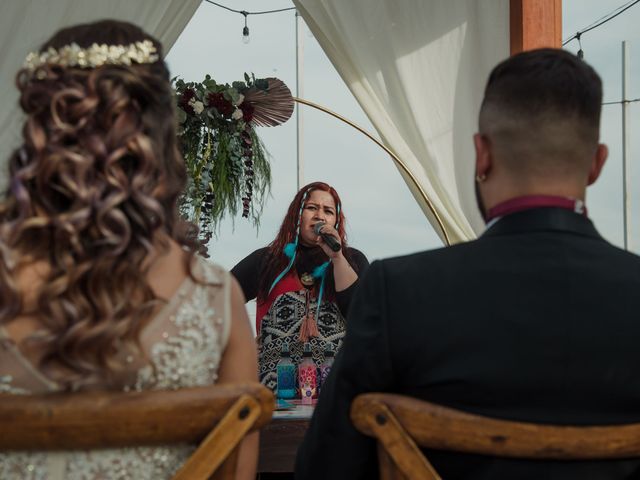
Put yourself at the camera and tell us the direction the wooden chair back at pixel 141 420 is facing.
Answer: facing away from the viewer

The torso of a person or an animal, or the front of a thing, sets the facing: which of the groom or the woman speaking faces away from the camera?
the groom

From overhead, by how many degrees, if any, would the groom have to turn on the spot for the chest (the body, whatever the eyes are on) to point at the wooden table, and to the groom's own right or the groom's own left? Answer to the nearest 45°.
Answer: approximately 45° to the groom's own left

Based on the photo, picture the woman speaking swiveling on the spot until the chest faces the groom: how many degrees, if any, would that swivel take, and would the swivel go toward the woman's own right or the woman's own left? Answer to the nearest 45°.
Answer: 0° — they already face them

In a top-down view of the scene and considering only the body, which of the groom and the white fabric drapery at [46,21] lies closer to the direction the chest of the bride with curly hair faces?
the white fabric drapery

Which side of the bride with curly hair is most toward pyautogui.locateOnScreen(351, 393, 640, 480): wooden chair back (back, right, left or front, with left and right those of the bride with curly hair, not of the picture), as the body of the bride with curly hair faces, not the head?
right

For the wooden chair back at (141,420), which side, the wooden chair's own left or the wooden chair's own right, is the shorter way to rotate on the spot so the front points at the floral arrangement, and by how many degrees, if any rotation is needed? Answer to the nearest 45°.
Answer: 0° — it already faces it

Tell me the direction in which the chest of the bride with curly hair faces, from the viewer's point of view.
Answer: away from the camera

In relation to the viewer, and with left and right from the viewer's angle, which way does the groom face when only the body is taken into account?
facing away from the viewer
